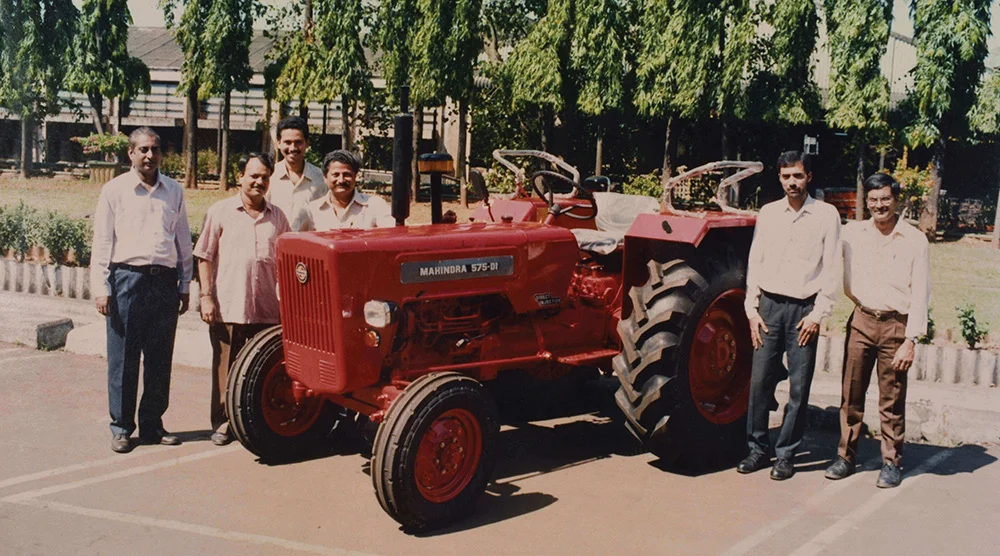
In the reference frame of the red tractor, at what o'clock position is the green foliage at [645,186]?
The green foliage is roughly at 5 o'clock from the red tractor.

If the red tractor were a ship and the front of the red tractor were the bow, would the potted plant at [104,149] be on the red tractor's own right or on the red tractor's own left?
on the red tractor's own right

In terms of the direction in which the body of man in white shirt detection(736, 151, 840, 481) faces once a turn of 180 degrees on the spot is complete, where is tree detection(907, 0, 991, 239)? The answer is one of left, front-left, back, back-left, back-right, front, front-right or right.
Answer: front

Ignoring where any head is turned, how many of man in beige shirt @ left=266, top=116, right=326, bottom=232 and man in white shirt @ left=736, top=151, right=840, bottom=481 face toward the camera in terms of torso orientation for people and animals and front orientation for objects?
2

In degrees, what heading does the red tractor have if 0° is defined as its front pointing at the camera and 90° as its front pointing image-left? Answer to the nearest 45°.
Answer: approximately 45°

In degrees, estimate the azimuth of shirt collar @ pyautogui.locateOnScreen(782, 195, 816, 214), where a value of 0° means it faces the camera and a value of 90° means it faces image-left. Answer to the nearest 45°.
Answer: approximately 0°

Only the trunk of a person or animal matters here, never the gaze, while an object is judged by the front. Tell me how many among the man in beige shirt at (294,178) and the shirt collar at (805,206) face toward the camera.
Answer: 2

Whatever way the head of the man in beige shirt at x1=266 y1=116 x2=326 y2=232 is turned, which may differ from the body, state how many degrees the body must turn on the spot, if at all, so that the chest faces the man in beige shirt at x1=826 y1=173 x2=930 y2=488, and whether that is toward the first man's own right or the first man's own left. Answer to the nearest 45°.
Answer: approximately 45° to the first man's own left
